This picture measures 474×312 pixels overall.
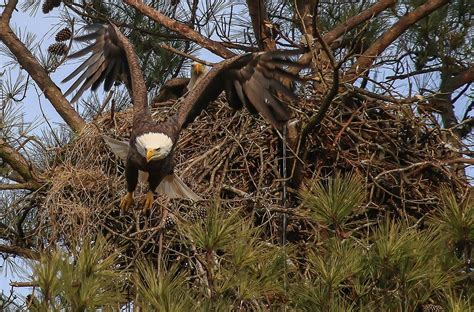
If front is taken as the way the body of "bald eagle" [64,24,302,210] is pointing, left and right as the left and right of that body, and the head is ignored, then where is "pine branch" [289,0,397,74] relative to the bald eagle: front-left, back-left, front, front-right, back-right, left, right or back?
left

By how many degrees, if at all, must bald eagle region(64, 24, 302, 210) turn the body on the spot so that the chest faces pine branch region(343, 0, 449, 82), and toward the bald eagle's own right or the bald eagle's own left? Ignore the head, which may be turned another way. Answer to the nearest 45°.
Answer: approximately 90° to the bald eagle's own left

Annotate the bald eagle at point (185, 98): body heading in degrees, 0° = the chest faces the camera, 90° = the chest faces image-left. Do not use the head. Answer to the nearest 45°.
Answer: approximately 0°
